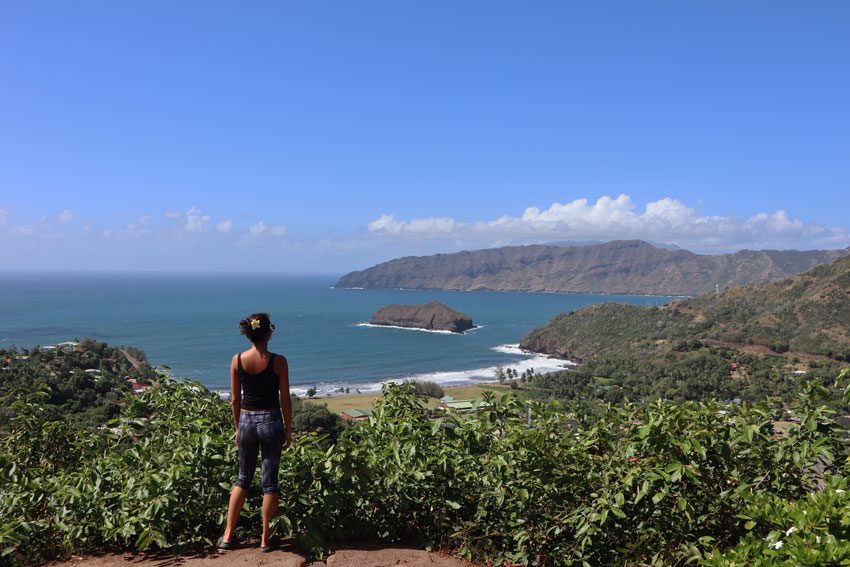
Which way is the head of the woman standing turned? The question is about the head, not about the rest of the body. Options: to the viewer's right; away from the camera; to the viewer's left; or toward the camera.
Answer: away from the camera

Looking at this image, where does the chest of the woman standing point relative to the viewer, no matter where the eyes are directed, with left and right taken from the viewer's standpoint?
facing away from the viewer
